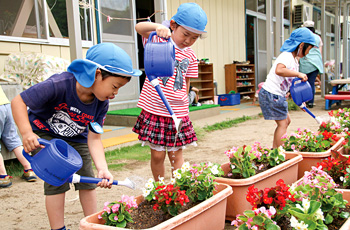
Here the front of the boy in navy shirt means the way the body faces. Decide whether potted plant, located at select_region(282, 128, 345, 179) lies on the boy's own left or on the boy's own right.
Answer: on the boy's own left

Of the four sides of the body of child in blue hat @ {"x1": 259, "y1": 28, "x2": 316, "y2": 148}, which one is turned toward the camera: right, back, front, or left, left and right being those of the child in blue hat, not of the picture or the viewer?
right

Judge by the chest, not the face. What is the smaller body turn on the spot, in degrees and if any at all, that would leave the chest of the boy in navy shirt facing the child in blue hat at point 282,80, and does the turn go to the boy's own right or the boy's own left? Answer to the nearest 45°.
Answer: approximately 90° to the boy's own left

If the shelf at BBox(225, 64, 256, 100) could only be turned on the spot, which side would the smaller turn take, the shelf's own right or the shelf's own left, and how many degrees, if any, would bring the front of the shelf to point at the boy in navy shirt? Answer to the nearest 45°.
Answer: approximately 45° to the shelf's own right

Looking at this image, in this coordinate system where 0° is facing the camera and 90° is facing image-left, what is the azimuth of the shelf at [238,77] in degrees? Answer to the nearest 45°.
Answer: approximately 315°

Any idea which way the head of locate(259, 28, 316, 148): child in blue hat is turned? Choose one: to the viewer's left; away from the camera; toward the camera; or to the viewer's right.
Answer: to the viewer's right
